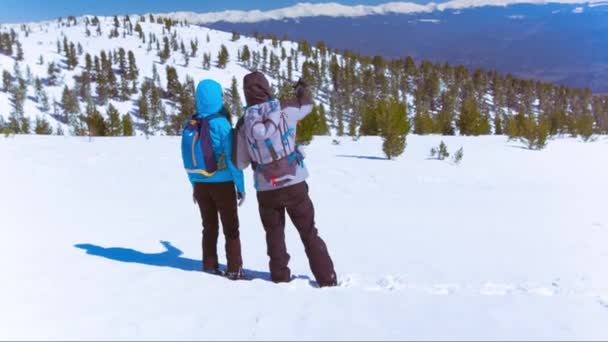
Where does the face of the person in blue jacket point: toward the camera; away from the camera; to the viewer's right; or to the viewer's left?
away from the camera

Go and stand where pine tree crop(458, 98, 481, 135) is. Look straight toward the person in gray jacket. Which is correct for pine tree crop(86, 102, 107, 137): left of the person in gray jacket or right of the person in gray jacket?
right

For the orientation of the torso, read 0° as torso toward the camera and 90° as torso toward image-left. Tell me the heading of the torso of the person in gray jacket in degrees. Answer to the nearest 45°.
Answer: approximately 180°

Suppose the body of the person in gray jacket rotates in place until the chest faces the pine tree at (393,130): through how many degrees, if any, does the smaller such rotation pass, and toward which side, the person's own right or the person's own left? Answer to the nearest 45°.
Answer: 0° — they already face it

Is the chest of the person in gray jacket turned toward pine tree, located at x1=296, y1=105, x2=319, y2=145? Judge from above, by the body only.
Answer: yes
